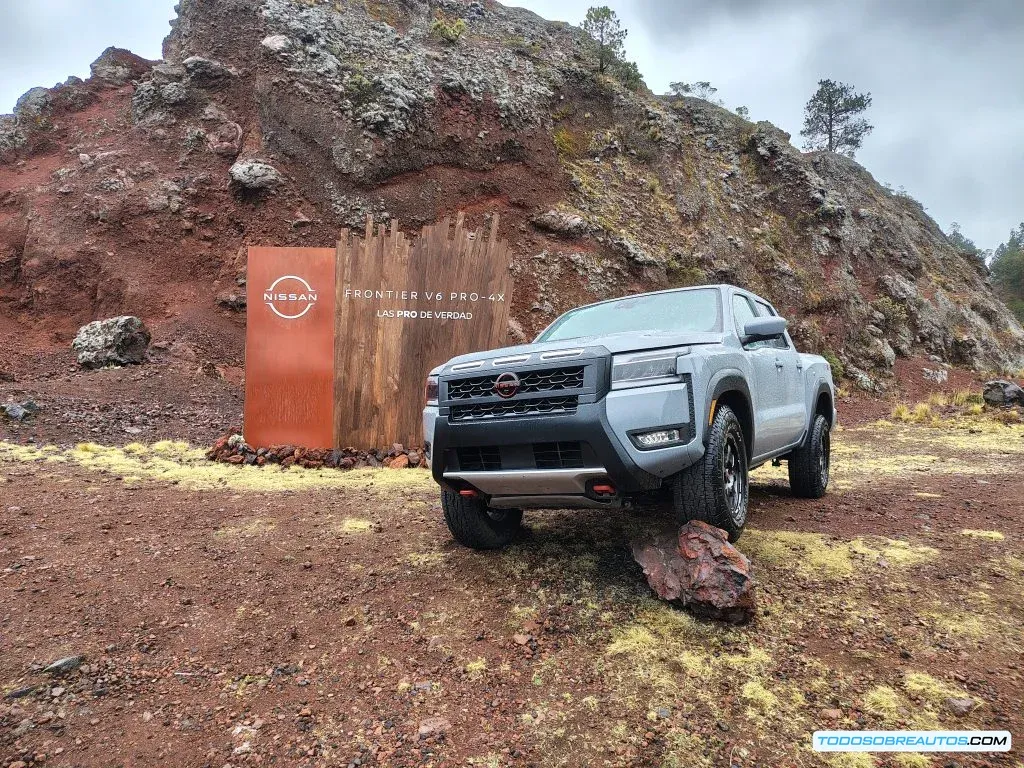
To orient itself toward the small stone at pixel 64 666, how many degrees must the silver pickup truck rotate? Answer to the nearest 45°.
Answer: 0° — it already faces it

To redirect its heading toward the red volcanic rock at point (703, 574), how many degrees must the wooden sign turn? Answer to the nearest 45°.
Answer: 0° — it already faces it

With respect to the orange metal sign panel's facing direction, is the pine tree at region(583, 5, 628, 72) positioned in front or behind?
behind

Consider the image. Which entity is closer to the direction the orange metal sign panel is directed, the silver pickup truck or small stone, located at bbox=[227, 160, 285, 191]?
the silver pickup truck

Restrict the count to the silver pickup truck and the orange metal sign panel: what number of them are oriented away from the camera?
0

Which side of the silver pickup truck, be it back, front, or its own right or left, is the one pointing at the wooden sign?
right

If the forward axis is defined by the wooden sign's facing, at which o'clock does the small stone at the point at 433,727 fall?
The small stone is roughly at 12 o'clock from the wooden sign.

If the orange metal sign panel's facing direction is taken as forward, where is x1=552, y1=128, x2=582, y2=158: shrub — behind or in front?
behind

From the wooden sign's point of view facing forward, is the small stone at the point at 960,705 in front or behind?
in front

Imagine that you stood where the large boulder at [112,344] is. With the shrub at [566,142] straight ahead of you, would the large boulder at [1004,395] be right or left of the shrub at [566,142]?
right

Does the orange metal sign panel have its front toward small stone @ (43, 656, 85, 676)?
yes
